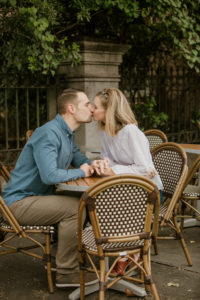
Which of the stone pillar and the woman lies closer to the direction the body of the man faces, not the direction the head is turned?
the woman

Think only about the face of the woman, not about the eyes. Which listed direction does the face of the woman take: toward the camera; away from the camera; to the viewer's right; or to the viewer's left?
to the viewer's left

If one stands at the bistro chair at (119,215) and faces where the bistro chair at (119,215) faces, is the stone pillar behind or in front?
in front

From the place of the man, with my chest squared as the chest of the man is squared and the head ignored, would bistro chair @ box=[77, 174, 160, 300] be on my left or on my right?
on my right

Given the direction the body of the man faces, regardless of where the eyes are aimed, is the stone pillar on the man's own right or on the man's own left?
on the man's own left

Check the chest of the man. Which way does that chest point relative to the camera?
to the viewer's right

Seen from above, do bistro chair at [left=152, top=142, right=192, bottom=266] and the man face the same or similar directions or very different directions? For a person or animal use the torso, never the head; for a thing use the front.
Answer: very different directions

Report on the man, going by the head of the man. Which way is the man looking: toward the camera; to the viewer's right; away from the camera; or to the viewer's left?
to the viewer's right

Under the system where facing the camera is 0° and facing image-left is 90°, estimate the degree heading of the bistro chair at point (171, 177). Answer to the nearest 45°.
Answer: approximately 90°

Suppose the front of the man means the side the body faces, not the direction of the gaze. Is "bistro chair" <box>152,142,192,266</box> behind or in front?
in front

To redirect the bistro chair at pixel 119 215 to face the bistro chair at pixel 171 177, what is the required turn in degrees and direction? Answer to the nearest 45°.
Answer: approximately 45° to its right

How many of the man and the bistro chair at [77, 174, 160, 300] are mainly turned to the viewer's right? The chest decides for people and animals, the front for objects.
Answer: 1

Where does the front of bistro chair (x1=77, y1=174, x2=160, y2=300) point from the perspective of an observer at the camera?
facing away from the viewer and to the left of the viewer
